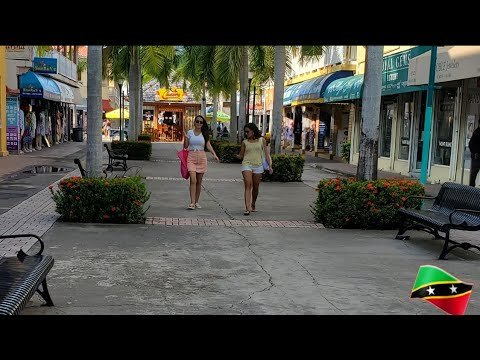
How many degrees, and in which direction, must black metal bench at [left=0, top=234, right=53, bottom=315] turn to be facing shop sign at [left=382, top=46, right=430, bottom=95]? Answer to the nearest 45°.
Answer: approximately 45° to its left

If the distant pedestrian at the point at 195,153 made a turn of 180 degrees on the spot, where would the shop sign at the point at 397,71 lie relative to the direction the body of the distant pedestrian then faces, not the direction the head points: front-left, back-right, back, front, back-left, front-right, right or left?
front-right

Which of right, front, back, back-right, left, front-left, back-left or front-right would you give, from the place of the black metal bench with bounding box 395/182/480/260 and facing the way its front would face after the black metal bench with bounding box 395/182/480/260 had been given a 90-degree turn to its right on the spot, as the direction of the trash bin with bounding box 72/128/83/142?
front

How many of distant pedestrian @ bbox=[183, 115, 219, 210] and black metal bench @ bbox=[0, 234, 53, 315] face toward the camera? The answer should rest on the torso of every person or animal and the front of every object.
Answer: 1

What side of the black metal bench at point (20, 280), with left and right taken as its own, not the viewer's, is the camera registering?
right

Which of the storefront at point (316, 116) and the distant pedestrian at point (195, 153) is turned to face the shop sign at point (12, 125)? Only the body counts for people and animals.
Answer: the storefront

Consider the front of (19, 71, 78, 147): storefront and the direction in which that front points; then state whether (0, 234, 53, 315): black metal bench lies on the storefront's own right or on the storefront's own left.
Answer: on the storefront's own right

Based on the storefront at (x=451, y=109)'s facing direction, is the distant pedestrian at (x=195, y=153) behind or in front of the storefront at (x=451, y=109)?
in front

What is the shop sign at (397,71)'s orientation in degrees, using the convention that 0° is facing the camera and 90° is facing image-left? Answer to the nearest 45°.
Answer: approximately 45°

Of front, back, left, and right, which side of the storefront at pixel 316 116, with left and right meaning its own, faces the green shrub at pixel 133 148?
front

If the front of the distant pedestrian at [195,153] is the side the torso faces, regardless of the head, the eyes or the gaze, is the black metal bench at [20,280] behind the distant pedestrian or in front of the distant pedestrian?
in front

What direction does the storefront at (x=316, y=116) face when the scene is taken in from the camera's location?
facing the viewer and to the left of the viewer

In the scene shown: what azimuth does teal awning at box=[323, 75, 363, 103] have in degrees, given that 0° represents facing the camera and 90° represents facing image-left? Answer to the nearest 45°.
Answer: approximately 45°

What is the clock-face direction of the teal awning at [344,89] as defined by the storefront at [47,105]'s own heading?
The teal awning is roughly at 12 o'clock from the storefront.

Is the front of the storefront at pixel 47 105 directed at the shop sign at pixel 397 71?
yes

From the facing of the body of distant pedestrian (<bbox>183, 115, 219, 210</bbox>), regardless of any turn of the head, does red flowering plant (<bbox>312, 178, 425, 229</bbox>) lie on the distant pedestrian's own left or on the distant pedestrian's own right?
on the distant pedestrian's own left
